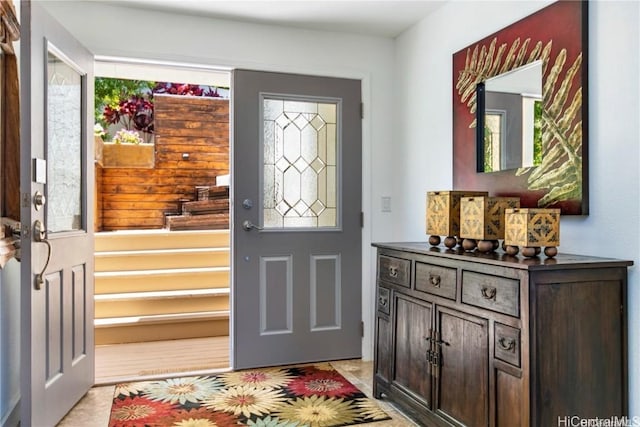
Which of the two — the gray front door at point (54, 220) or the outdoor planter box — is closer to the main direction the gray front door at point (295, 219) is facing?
the gray front door

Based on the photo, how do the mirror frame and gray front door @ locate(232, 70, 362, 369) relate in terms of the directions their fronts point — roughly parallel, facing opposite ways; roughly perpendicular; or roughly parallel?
roughly perpendicular

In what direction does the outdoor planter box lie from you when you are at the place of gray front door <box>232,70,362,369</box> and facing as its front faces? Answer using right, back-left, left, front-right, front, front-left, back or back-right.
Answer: back-right

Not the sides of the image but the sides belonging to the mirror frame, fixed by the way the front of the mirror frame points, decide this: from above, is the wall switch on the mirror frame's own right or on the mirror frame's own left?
on the mirror frame's own right

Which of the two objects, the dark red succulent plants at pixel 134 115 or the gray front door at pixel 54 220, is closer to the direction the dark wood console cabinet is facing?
the gray front door

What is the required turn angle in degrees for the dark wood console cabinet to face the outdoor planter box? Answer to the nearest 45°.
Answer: approximately 90° to its right

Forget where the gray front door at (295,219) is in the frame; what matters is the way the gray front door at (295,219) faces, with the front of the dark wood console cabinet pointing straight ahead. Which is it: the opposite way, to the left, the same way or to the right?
to the left
